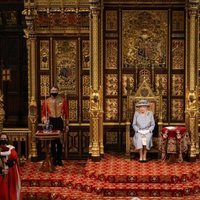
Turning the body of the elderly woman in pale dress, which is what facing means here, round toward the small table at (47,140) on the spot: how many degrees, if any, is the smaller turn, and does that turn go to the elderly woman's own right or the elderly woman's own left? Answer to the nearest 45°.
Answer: approximately 90° to the elderly woman's own right

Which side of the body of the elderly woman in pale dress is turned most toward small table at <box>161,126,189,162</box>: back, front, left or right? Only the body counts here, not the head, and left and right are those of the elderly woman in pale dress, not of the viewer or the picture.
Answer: left

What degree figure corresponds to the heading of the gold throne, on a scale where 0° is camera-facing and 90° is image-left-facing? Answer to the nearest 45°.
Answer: approximately 0°

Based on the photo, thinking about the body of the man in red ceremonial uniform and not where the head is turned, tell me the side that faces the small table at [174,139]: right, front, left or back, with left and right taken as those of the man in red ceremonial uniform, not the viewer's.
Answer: left

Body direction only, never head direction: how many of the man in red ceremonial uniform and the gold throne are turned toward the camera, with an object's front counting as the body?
2

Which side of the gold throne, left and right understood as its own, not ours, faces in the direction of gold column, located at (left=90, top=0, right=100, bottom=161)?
right
